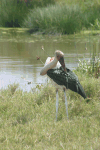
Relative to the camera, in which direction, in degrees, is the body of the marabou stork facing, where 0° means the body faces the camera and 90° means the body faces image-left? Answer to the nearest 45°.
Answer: approximately 90°

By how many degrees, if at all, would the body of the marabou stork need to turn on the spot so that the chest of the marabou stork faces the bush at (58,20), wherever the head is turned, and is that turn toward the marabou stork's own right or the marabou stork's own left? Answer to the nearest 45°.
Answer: approximately 90° to the marabou stork's own right
